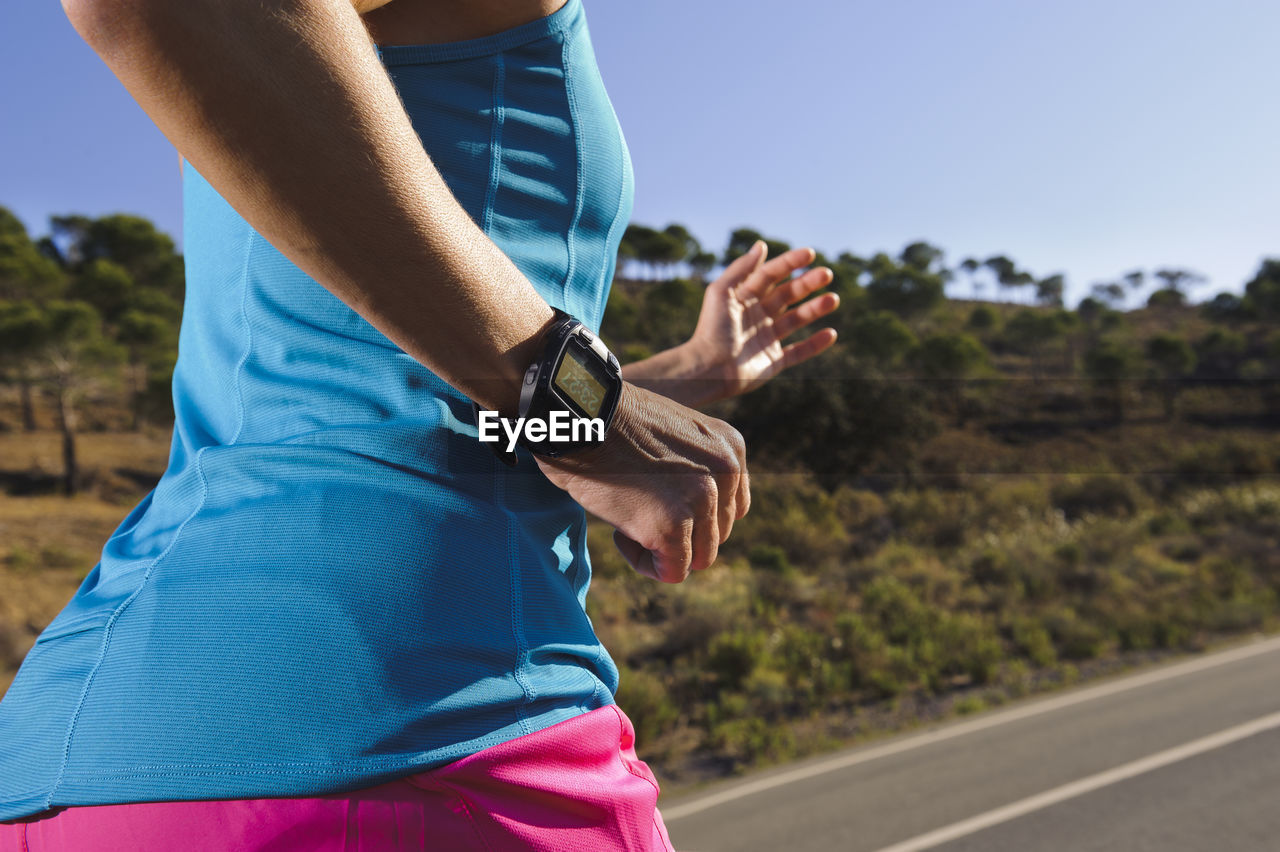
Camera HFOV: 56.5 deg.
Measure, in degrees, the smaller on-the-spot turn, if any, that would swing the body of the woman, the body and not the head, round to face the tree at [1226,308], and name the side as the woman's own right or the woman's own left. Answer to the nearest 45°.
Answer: approximately 45° to the woman's own left

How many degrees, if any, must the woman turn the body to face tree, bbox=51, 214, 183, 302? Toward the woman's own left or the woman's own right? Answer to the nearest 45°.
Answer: approximately 90° to the woman's own left

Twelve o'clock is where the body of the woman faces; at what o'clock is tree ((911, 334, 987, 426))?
The tree is roughly at 10 o'clock from the woman.

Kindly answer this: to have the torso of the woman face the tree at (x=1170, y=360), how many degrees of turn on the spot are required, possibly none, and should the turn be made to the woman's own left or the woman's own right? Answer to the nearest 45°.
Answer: approximately 45° to the woman's own left

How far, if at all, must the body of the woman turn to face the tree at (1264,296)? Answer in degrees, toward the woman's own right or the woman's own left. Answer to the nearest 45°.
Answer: approximately 45° to the woman's own left

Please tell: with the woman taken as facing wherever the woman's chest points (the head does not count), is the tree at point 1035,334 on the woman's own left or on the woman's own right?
on the woman's own left

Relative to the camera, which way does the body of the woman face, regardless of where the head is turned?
to the viewer's right

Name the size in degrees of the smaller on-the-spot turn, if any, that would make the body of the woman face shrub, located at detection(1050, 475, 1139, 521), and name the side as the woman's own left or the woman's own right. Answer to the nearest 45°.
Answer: approximately 45° to the woman's own left
